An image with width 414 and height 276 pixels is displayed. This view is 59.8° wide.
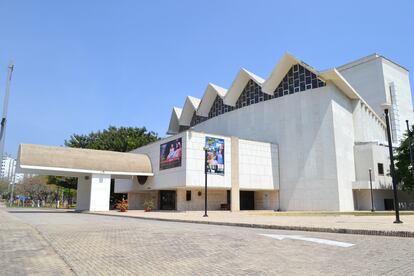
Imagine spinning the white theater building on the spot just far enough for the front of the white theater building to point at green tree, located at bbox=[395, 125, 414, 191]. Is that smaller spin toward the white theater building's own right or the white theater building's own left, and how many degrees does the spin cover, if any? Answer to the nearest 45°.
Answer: approximately 135° to the white theater building's own left

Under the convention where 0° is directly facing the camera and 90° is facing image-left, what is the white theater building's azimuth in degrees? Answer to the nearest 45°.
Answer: approximately 45°
